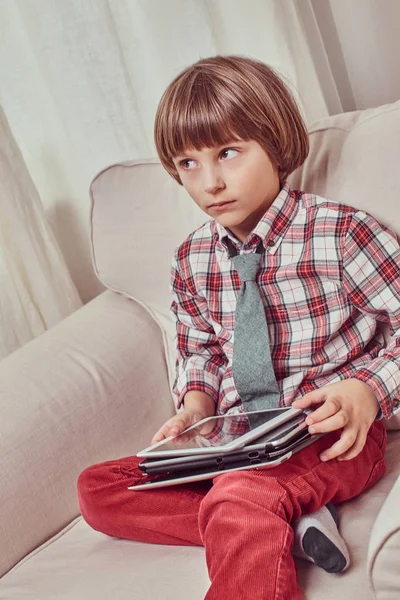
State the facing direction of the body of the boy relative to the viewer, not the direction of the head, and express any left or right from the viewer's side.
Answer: facing the viewer and to the left of the viewer

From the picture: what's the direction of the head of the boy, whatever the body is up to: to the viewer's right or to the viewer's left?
to the viewer's left

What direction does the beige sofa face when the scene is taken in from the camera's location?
facing the viewer
